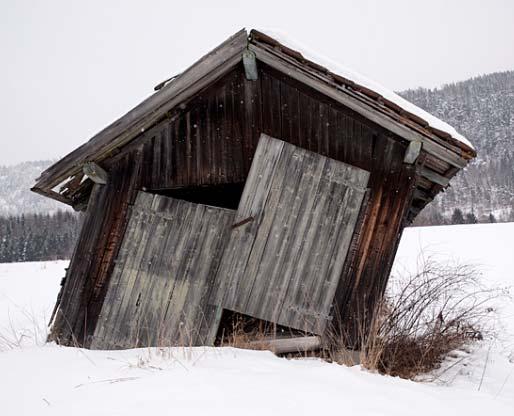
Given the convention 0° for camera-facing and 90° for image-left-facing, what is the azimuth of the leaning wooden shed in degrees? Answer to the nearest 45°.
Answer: approximately 0°
